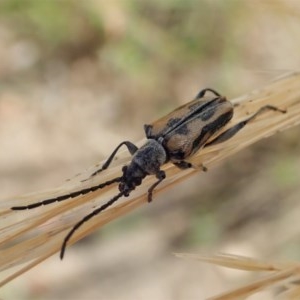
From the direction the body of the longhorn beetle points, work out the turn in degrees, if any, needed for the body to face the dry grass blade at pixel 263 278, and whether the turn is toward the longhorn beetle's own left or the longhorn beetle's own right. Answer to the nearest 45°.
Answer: approximately 45° to the longhorn beetle's own left

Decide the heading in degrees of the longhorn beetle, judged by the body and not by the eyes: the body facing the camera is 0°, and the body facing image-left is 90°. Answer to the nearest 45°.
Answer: approximately 45°
